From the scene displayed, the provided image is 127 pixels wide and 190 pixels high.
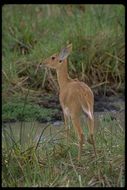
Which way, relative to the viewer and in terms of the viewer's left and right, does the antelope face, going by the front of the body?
facing away from the viewer and to the left of the viewer
